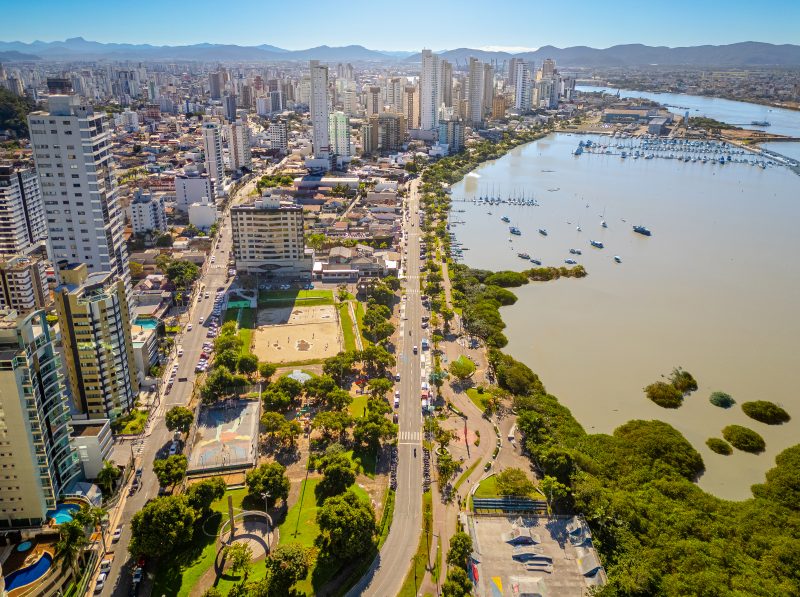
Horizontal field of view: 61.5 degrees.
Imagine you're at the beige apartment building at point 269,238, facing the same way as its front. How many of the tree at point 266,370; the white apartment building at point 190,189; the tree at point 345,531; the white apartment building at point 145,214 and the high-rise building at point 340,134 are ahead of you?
2

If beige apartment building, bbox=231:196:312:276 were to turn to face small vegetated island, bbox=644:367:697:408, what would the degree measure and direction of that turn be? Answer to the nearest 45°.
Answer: approximately 45° to its left

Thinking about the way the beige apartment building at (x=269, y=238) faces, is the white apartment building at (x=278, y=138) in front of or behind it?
behind

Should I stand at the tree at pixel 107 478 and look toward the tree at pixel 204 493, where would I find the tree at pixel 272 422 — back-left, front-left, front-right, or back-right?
front-left

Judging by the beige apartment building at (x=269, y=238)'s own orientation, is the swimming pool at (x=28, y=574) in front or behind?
in front

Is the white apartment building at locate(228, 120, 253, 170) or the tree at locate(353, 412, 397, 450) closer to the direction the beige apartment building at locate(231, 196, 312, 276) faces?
the tree

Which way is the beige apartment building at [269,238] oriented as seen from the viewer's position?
toward the camera

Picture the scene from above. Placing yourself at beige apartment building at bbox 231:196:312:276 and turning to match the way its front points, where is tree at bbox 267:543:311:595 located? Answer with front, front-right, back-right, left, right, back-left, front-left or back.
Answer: front

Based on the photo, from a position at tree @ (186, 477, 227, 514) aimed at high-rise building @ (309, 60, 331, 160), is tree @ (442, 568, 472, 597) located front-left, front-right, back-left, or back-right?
back-right

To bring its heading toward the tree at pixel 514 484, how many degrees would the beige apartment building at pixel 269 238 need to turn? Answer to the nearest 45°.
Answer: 0° — it already faces it

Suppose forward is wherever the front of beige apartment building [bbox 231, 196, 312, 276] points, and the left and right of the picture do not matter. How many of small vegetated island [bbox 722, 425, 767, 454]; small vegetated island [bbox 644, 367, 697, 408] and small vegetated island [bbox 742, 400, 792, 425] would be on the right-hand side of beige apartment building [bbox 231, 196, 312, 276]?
0

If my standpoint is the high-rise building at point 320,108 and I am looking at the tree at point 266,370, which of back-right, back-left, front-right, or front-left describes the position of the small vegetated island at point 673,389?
front-left

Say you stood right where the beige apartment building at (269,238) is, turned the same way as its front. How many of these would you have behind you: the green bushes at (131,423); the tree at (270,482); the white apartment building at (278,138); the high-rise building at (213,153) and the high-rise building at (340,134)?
3

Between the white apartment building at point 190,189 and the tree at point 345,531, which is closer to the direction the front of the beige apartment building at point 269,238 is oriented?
the tree

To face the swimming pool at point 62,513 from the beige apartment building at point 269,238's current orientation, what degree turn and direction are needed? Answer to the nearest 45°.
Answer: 0° — it already faces it

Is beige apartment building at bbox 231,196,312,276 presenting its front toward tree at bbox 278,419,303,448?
yes

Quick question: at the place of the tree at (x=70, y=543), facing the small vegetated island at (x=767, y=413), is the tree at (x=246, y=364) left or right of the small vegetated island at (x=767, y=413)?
left

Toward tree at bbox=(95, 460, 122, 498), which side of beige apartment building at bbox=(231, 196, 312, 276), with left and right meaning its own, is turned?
front

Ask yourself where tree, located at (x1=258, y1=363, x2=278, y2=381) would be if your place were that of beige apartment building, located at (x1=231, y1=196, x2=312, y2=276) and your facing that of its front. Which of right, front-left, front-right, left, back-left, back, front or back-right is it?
front

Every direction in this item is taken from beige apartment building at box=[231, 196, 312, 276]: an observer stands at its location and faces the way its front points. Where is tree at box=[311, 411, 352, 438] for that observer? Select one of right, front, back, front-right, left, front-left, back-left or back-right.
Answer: front

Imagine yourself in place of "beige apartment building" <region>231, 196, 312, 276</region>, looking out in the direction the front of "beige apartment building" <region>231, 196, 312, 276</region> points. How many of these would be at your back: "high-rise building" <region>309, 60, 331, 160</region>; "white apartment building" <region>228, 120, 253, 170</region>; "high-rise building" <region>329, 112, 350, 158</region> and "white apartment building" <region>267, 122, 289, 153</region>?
4
